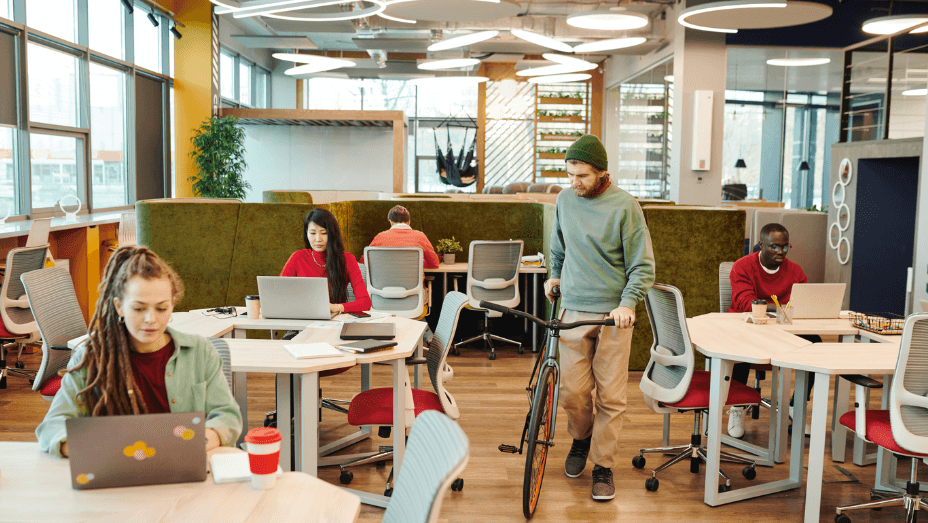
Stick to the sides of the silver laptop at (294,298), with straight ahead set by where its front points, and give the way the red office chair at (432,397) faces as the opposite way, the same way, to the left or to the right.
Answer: to the left

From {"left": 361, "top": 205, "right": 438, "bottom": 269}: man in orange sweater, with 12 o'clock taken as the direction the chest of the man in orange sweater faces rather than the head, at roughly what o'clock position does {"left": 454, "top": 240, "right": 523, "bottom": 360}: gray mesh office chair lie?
The gray mesh office chair is roughly at 3 o'clock from the man in orange sweater.

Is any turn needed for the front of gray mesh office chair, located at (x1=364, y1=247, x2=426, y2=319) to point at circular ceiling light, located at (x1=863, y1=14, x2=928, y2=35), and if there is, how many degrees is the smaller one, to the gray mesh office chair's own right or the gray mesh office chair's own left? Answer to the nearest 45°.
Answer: approximately 90° to the gray mesh office chair's own right

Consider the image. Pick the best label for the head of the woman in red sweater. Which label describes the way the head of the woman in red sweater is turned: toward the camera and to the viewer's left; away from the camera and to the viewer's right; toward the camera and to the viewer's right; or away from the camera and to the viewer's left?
toward the camera and to the viewer's left

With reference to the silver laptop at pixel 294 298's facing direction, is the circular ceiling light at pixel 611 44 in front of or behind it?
in front

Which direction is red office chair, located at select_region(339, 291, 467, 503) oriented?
to the viewer's left

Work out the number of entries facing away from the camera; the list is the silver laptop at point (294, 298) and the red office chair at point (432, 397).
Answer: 1

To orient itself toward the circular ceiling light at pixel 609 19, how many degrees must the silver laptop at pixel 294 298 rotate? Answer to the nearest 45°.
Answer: approximately 45° to its right

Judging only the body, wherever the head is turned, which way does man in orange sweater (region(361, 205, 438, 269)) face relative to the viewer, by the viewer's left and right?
facing away from the viewer

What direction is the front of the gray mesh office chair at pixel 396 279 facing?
away from the camera

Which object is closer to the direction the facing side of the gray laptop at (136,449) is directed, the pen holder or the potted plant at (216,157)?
the potted plant

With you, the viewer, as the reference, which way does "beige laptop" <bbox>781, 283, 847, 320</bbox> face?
facing away from the viewer
